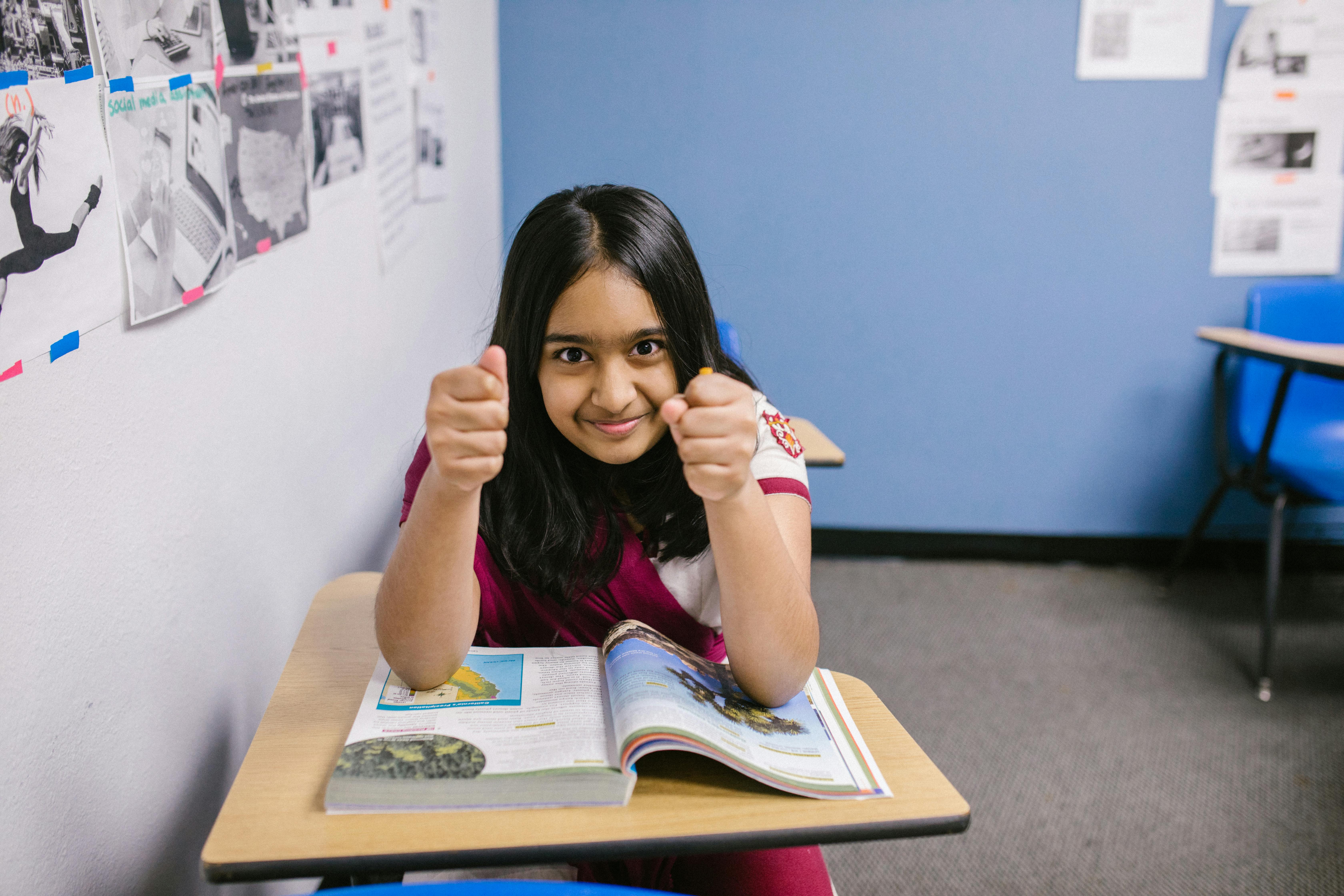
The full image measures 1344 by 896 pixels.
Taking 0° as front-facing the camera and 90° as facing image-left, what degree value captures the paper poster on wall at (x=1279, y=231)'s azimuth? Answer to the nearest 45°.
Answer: approximately 0°

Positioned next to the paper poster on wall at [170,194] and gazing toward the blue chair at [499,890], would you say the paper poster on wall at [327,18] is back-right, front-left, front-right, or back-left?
back-left

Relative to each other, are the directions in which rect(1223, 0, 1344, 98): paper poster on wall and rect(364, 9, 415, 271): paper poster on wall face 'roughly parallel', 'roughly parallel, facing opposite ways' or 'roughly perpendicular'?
roughly perpendicular
